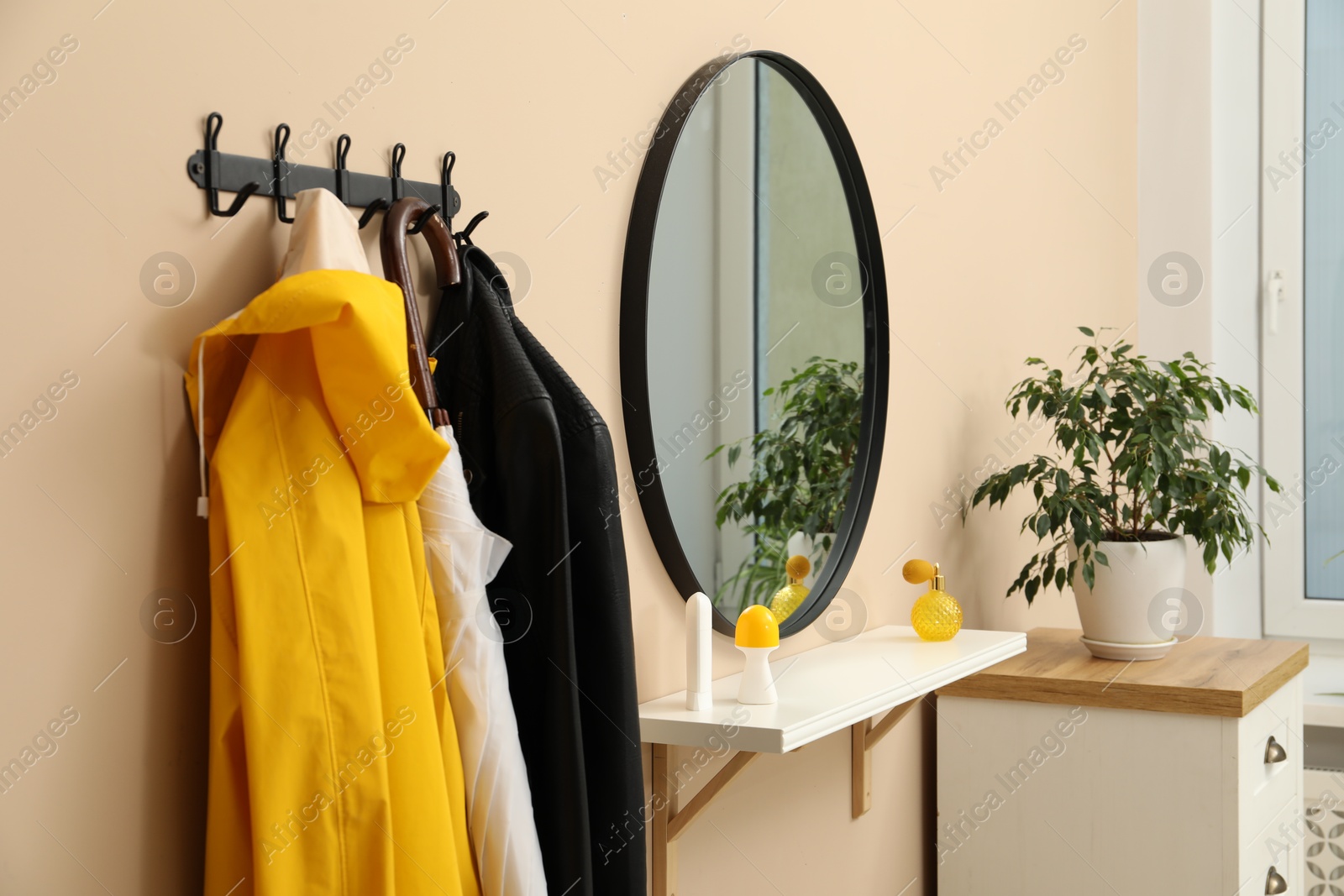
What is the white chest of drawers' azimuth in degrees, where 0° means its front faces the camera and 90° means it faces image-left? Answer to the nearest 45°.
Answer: approximately 270°

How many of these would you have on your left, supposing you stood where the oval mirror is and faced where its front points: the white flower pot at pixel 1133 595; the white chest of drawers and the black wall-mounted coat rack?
2

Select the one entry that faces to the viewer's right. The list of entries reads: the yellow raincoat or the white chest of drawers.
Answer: the white chest of drawers

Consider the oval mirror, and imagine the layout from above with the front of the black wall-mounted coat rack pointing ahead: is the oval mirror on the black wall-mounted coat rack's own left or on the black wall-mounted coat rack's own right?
on the black wall-mounted coat rack's own left

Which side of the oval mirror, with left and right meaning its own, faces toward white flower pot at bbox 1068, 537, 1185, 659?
left

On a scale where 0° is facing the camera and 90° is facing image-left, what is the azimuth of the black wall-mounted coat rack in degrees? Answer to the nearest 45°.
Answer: approximately 315°

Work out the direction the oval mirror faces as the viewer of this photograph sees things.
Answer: facing the viewer and to the right of the viewer

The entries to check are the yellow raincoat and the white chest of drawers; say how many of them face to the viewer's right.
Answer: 1
